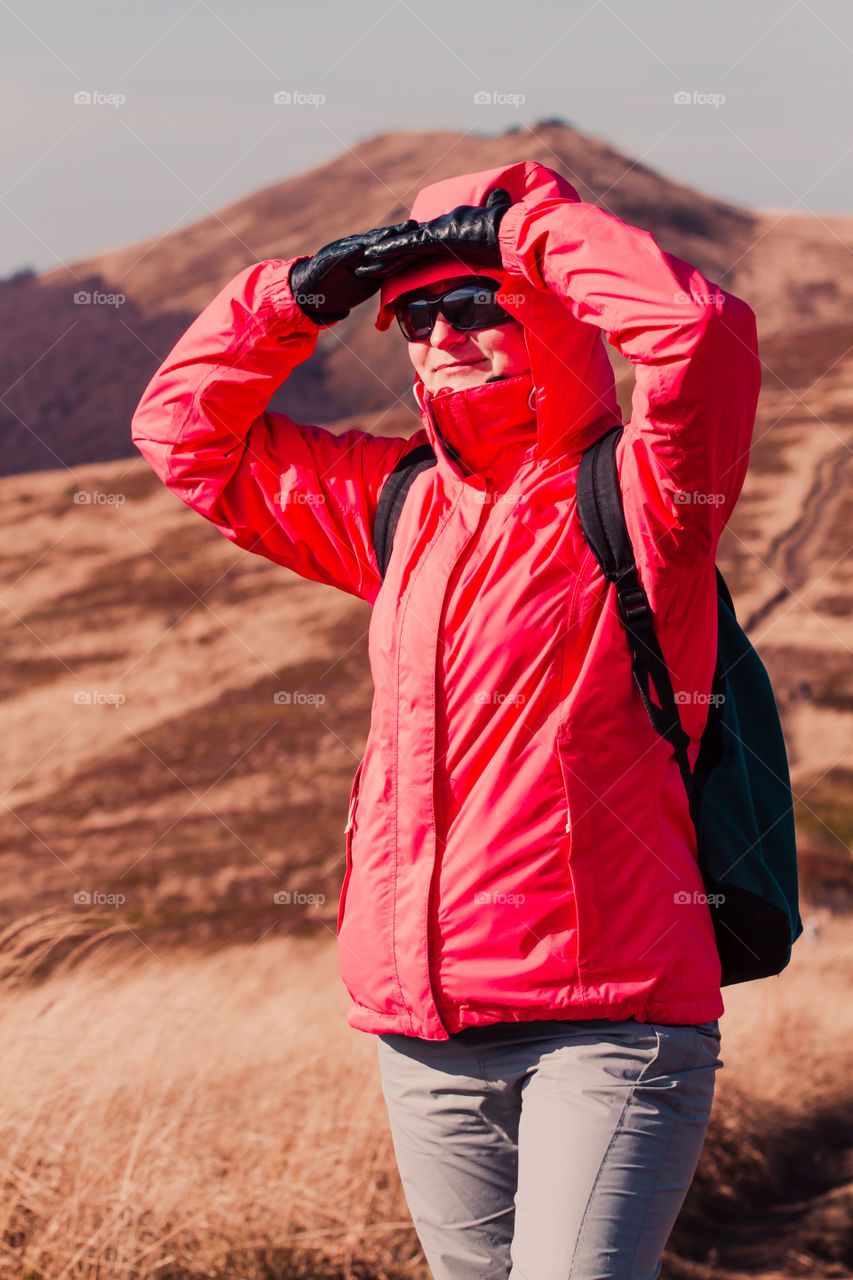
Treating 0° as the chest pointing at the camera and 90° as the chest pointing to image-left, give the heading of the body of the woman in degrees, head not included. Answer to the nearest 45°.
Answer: approximately 45°
